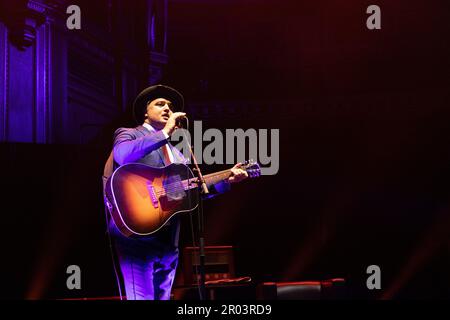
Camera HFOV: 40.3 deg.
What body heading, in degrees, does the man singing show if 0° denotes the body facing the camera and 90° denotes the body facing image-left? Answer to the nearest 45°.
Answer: approximately 315°

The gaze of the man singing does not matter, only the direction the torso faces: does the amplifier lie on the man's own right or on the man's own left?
on the man's own left

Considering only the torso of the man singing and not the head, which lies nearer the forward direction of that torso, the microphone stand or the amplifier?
the microphone stand

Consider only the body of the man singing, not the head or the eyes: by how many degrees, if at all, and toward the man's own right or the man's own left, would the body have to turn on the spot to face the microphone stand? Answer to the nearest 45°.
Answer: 0° — they already face it
